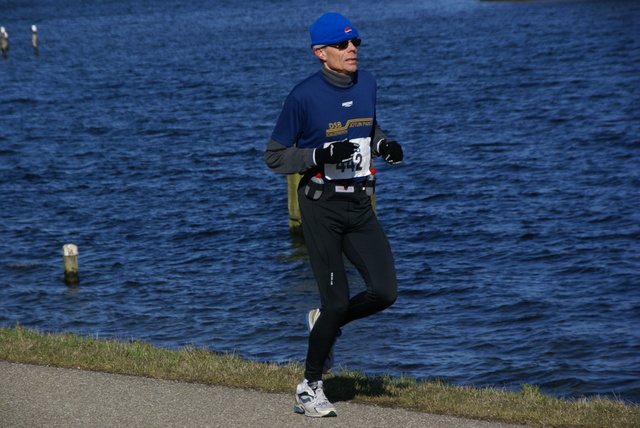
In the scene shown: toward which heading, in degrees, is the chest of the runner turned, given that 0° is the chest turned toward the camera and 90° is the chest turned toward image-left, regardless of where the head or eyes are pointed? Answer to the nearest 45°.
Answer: approximately 315°

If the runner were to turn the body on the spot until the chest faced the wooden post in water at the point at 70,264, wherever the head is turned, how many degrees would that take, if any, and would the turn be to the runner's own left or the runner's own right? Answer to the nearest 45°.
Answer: approximately 180°

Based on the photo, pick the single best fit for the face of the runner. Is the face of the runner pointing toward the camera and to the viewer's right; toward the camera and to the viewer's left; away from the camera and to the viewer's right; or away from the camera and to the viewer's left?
toward the camera and to the viewer's right
